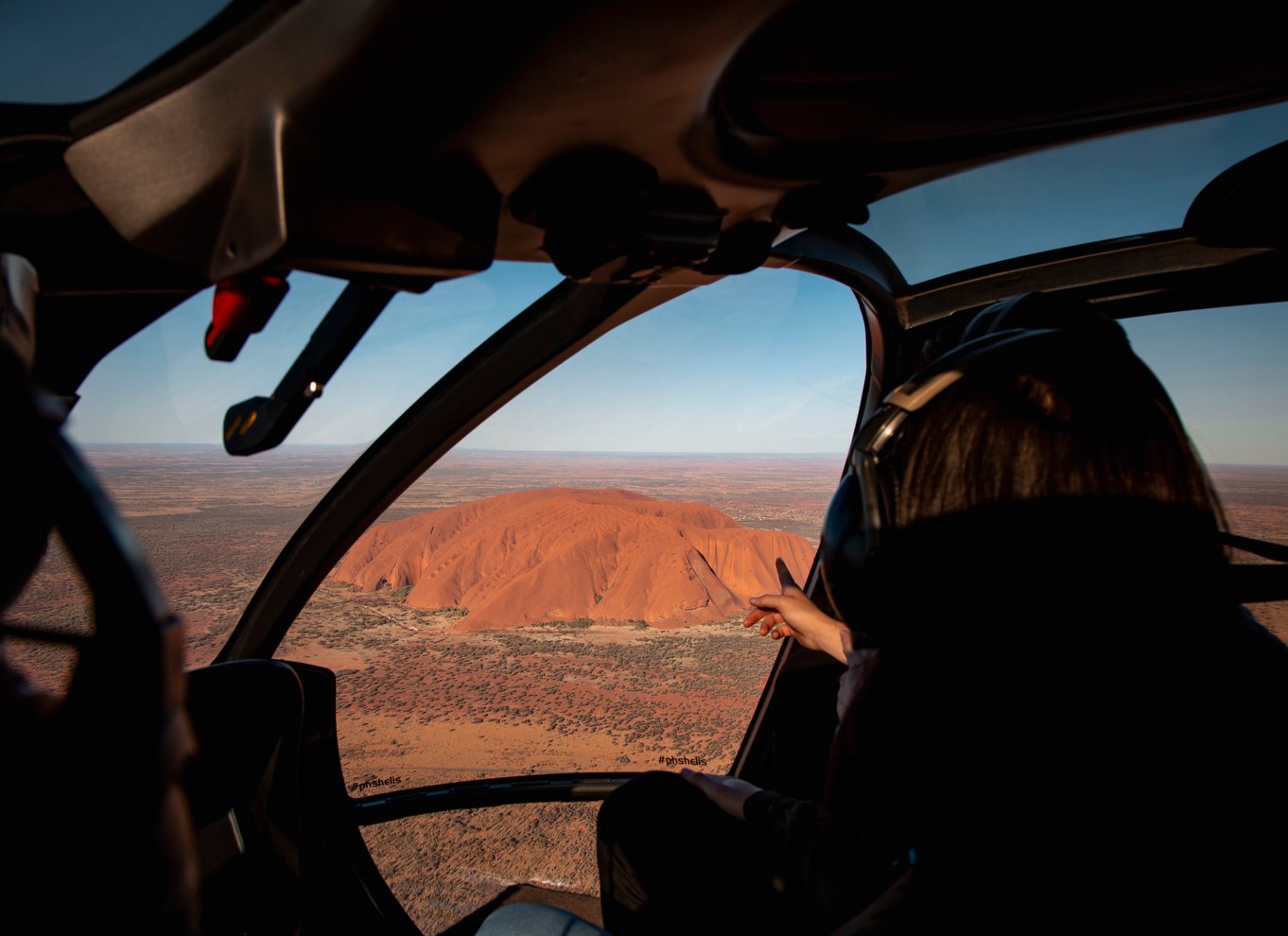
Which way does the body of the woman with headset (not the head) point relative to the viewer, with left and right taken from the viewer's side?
facing away from the viewer and to the left of the viewer

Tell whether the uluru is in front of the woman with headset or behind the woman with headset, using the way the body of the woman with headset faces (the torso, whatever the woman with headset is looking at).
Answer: in front

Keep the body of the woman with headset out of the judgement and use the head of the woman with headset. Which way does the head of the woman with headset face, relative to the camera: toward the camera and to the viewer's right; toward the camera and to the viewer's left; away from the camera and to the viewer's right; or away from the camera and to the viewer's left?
away from the camera and to the viewer's left
